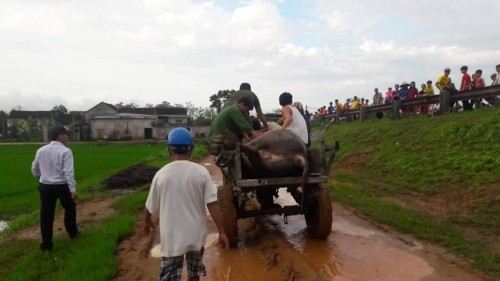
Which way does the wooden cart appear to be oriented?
away from the camera

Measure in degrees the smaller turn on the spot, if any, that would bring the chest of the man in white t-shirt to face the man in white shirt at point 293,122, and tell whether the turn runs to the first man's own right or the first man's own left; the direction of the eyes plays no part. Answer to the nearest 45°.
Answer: approximately 45° to the first man's own right

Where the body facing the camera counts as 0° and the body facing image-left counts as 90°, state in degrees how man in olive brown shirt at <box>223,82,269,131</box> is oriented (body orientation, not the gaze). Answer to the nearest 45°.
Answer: approximately 180°

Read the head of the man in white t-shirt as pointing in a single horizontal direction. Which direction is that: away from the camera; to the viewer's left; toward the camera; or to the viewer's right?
away from the camera

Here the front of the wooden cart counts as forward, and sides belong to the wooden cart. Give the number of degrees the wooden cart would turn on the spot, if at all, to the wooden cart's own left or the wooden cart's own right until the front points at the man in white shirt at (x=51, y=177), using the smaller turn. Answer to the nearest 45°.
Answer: approximately 90° to the wooden cart's own left

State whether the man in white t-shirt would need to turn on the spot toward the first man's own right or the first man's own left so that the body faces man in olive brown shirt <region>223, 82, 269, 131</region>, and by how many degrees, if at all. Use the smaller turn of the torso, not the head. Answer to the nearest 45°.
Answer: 0° — they already face them

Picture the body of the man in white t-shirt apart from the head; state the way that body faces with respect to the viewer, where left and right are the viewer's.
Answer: facing away from the viewer

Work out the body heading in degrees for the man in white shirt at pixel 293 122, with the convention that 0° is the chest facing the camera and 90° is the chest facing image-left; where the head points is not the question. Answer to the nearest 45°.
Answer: approximately 135°

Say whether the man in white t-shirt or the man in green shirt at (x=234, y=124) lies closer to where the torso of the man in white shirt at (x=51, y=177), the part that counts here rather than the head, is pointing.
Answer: the man in green shirt

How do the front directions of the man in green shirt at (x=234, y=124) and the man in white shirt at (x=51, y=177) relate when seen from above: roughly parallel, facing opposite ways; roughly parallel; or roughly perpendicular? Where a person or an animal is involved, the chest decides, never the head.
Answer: roughly perpendicular
